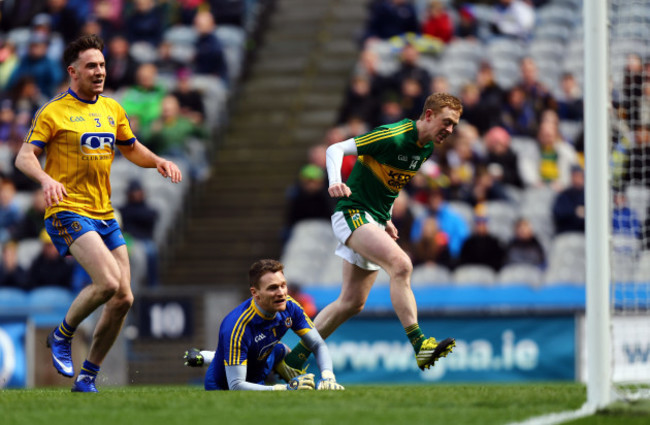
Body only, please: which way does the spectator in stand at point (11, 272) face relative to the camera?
toward the camera

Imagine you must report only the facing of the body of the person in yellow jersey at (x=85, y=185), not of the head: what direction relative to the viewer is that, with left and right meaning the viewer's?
facing the viewer and to the right of the viewer

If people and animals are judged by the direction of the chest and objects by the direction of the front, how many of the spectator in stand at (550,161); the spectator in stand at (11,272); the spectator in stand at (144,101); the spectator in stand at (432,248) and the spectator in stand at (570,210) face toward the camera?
5

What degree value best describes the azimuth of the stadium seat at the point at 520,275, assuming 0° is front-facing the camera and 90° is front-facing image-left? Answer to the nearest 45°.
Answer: approximately 0°

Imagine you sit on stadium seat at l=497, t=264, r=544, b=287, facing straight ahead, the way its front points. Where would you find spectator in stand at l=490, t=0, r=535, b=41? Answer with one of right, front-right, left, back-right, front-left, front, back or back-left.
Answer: back

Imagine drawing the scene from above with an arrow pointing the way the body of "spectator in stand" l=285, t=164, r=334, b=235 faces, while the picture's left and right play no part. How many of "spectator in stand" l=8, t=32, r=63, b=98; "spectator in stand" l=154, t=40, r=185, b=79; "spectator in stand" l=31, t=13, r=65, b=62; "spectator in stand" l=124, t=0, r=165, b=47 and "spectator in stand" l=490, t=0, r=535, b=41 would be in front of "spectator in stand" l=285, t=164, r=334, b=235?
0

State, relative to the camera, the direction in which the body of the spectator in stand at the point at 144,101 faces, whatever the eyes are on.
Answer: toward the camera

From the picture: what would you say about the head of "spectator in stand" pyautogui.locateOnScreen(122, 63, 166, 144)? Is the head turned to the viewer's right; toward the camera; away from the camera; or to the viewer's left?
toward the camera

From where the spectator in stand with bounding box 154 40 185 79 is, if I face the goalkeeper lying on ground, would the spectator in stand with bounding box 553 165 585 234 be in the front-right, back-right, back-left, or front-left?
front-left

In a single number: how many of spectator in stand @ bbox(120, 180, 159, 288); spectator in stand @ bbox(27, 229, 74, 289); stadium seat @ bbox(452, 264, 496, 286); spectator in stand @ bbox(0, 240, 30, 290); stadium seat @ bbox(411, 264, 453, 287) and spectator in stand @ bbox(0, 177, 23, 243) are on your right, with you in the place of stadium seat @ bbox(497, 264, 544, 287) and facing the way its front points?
6

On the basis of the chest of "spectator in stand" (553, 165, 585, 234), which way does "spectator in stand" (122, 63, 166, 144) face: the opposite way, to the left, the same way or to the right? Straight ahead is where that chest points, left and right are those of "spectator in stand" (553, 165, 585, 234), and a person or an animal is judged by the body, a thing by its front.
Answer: the same way

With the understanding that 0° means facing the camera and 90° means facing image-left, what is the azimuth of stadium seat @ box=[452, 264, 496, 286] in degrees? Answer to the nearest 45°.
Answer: approximately 0°

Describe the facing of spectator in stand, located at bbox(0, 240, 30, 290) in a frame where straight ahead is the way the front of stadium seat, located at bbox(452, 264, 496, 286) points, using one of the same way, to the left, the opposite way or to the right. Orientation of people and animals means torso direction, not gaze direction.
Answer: the same way

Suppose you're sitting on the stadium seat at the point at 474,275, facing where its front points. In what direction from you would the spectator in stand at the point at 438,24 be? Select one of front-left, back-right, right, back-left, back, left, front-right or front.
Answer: back

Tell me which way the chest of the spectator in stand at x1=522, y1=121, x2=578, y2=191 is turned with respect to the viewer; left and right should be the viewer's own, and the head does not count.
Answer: facing the viewer
